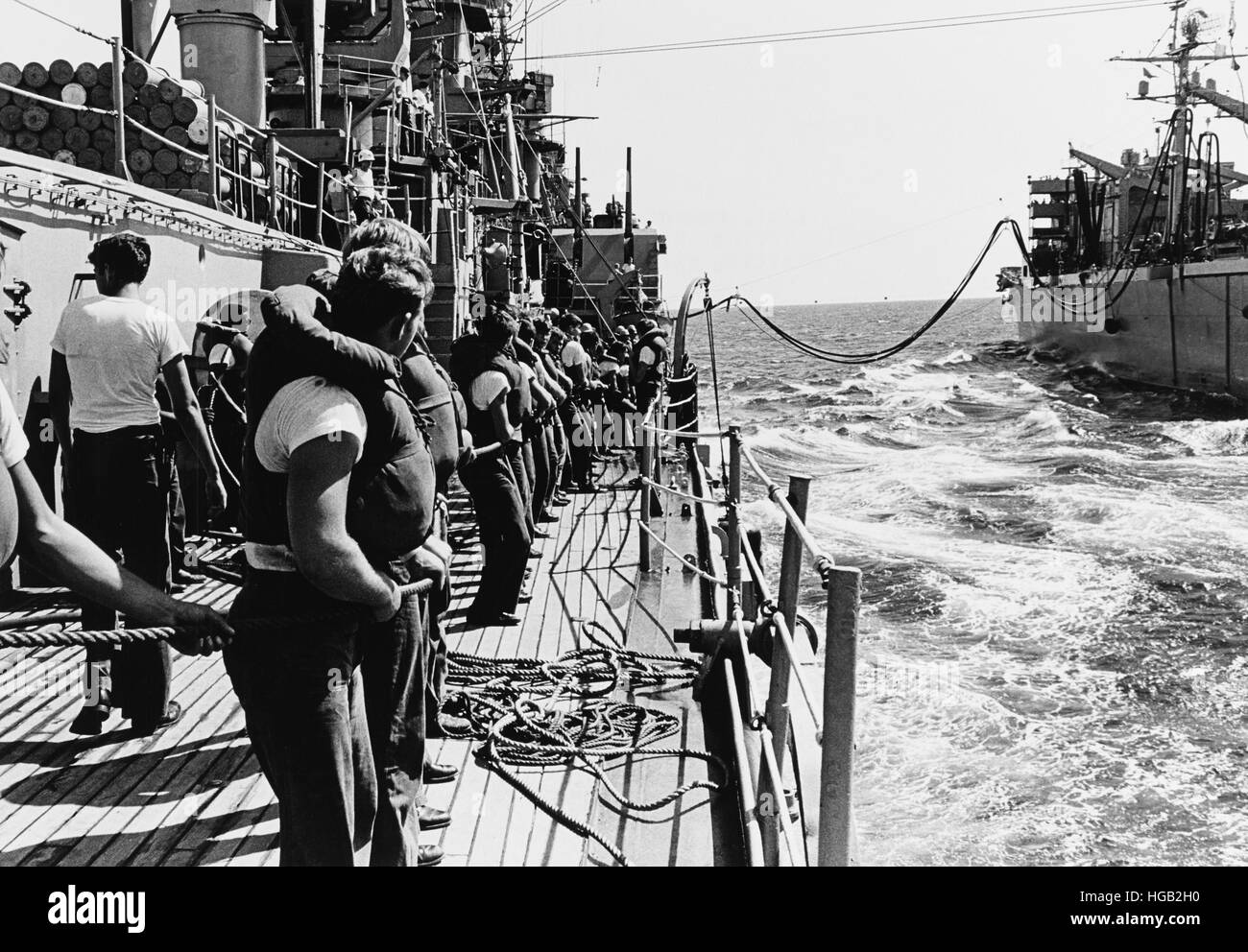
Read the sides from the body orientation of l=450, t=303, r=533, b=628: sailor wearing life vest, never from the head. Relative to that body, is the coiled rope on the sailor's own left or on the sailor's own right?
on the sailor's own right

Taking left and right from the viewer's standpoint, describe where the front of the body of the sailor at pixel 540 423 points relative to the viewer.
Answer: facing to the right of the viewer

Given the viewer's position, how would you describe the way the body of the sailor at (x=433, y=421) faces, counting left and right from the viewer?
facing to the right of the viewer

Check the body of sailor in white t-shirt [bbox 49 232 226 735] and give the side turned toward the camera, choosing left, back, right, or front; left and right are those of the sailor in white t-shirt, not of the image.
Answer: back

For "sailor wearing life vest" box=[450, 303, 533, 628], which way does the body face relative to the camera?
to the viewer's right
